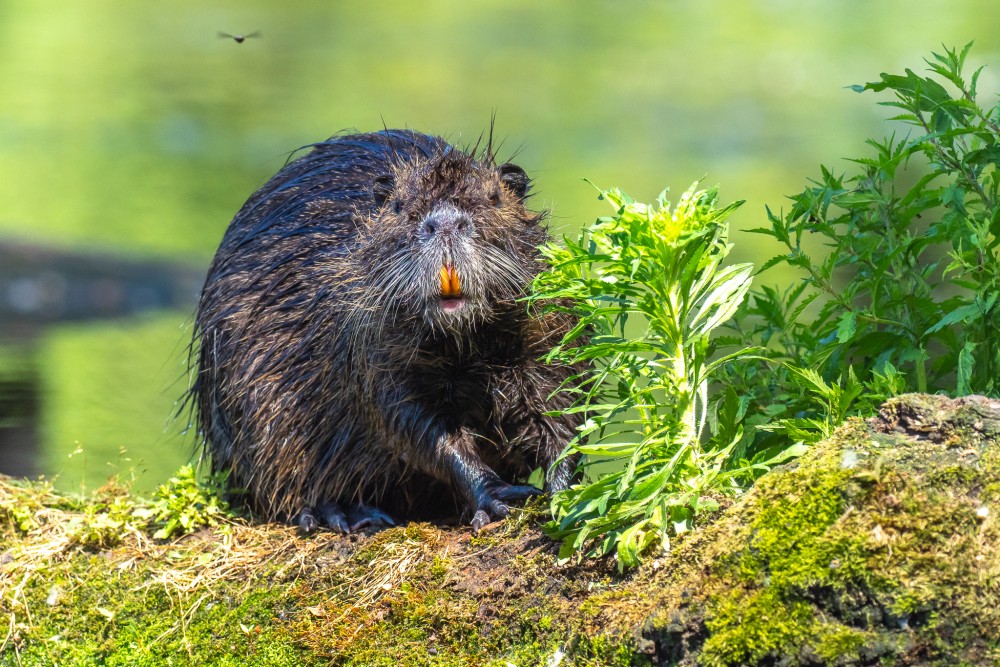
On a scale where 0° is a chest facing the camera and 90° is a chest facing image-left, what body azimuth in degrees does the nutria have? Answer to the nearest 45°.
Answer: approximately 315°

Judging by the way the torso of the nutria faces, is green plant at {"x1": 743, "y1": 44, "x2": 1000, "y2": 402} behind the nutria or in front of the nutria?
in front

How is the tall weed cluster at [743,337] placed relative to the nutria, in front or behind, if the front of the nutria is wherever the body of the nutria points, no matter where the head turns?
in front
